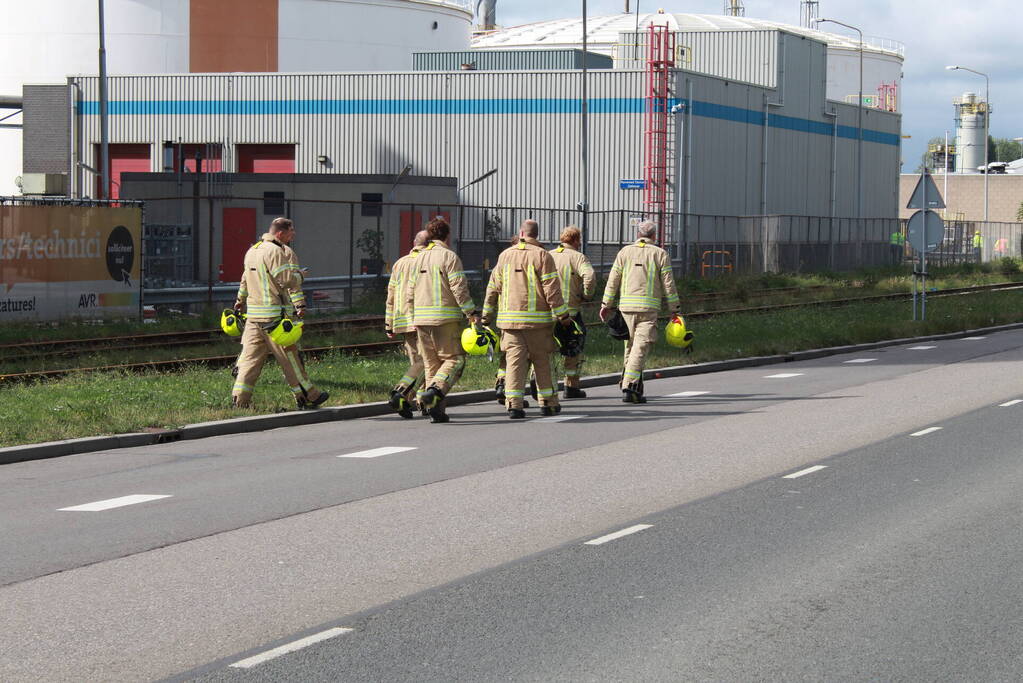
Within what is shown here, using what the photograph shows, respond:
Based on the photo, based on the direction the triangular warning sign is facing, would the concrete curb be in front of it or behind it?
behind

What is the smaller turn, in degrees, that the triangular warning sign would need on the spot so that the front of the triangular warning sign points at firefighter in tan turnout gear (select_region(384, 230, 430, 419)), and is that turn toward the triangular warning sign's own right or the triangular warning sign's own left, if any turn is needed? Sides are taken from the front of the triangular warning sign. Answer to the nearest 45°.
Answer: approximately 180°

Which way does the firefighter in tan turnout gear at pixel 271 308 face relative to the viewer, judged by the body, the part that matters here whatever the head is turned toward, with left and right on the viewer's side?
facing away from the viewer and to the right of the viewer

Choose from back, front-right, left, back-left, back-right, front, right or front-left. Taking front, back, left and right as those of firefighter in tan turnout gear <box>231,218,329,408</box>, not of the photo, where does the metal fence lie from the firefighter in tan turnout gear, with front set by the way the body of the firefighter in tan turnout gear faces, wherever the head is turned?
front-left

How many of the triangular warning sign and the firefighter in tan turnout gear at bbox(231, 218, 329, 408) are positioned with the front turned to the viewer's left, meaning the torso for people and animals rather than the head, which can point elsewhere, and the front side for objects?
0

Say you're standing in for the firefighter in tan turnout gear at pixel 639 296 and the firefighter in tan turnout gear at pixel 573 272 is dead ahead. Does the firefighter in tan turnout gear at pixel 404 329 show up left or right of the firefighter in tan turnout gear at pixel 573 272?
left

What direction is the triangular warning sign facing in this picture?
away from the camera

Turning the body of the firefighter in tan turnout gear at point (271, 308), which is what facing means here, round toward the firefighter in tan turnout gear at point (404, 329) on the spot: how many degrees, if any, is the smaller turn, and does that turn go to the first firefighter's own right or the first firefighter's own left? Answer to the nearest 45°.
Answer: approximately 45° to the first firefighter's own right

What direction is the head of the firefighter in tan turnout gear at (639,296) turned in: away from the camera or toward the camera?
away from the camera
